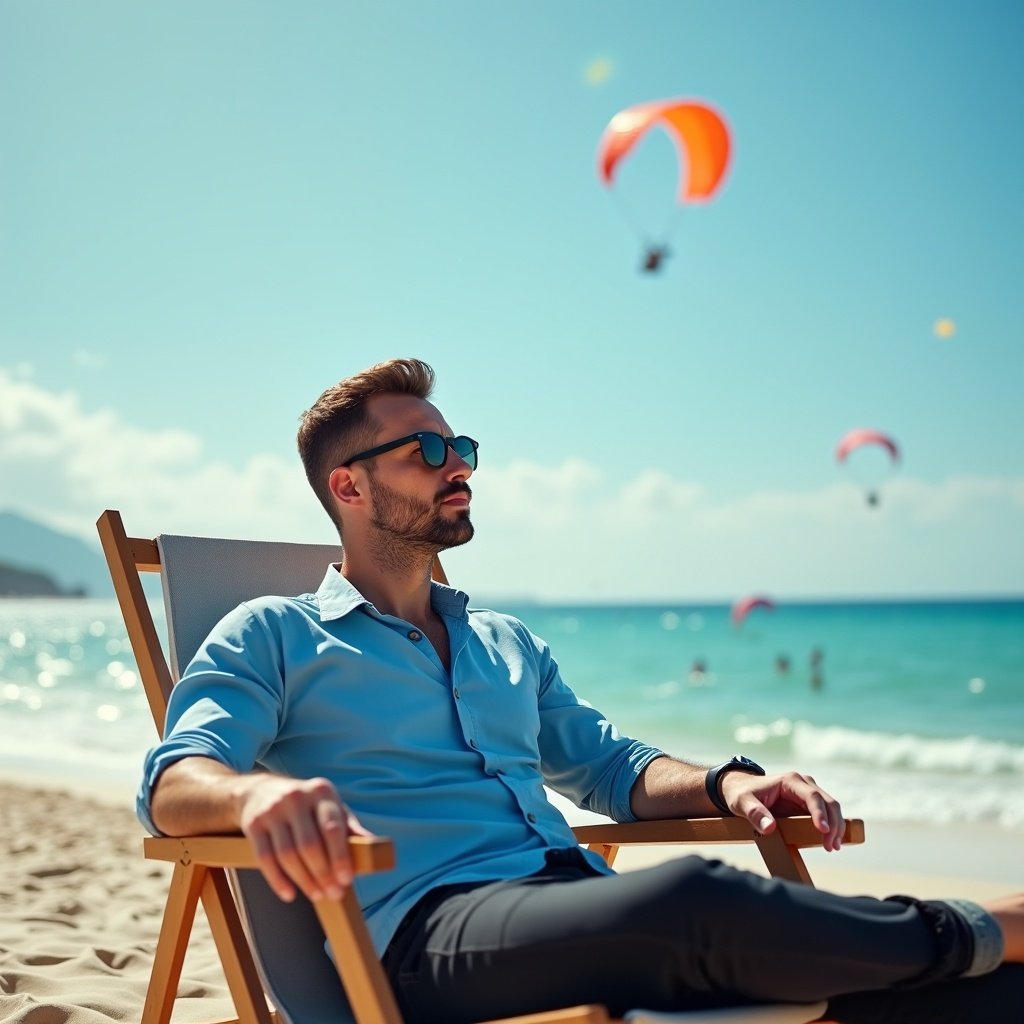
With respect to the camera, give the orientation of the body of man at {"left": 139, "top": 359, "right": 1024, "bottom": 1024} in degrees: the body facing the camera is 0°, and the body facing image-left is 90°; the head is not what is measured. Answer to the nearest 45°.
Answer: approximately 315°

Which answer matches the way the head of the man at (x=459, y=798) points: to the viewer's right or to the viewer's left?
to the viewer's right

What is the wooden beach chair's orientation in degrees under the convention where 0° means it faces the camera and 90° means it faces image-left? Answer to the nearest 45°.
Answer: approximately 315°

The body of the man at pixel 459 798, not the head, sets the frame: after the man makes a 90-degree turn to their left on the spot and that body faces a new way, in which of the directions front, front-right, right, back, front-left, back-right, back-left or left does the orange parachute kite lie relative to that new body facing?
front-left

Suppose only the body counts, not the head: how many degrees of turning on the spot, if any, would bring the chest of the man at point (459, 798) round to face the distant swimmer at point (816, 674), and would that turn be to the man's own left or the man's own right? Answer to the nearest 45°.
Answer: approximately 135° to the man's own left

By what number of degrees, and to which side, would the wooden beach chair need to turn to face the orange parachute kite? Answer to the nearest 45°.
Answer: approximately 135° to its left
